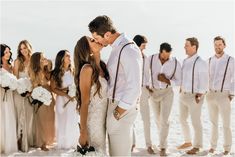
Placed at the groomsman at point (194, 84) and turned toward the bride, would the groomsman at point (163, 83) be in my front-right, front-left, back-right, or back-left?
front-right

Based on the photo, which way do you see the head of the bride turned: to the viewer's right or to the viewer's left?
to the viewer's right

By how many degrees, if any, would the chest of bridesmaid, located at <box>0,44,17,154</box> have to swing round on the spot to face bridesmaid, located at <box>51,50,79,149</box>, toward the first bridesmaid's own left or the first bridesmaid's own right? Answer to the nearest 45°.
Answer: approximately 45° to the first bridesmaid's own left

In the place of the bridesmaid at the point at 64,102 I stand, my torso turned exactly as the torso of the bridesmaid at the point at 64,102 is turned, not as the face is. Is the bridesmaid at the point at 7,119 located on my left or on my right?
on my right

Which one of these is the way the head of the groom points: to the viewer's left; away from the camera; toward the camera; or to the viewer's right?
to the viewer's left

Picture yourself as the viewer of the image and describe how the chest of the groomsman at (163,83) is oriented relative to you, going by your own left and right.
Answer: facing the viewer

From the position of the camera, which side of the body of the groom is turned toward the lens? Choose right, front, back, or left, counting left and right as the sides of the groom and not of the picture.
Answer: left

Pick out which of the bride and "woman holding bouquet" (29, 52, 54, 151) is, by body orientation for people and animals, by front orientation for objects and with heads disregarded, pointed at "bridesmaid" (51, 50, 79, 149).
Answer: the woman holding bouquet

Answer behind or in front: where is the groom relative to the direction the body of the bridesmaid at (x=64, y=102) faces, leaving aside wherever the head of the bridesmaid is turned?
in front

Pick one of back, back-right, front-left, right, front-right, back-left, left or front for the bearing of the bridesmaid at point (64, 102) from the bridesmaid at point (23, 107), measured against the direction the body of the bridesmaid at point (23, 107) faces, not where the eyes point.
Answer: front-left

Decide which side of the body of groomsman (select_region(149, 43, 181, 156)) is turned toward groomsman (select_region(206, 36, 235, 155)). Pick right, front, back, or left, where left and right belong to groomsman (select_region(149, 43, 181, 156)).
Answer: left

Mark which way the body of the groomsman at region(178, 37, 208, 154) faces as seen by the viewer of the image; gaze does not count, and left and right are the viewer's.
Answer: facing the viewer and to the left of the viewer

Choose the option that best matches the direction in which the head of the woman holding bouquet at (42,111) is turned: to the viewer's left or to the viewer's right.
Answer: to the viewer's right
